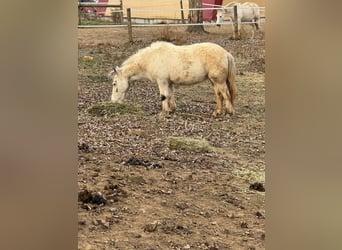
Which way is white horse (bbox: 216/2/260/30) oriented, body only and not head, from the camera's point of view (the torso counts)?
to the viewer's left

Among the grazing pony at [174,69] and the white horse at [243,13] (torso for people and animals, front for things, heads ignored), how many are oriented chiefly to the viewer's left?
2

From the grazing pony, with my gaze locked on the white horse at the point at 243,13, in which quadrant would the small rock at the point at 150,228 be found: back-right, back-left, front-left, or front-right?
back-right

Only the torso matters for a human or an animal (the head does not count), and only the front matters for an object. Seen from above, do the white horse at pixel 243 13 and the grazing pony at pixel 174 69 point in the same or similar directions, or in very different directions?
same or similar directions

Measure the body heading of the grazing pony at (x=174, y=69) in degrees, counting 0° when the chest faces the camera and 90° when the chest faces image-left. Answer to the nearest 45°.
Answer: approximately 90°

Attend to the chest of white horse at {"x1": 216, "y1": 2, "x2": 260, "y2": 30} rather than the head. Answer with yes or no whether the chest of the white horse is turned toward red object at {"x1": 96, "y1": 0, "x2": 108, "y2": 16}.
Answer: yes
